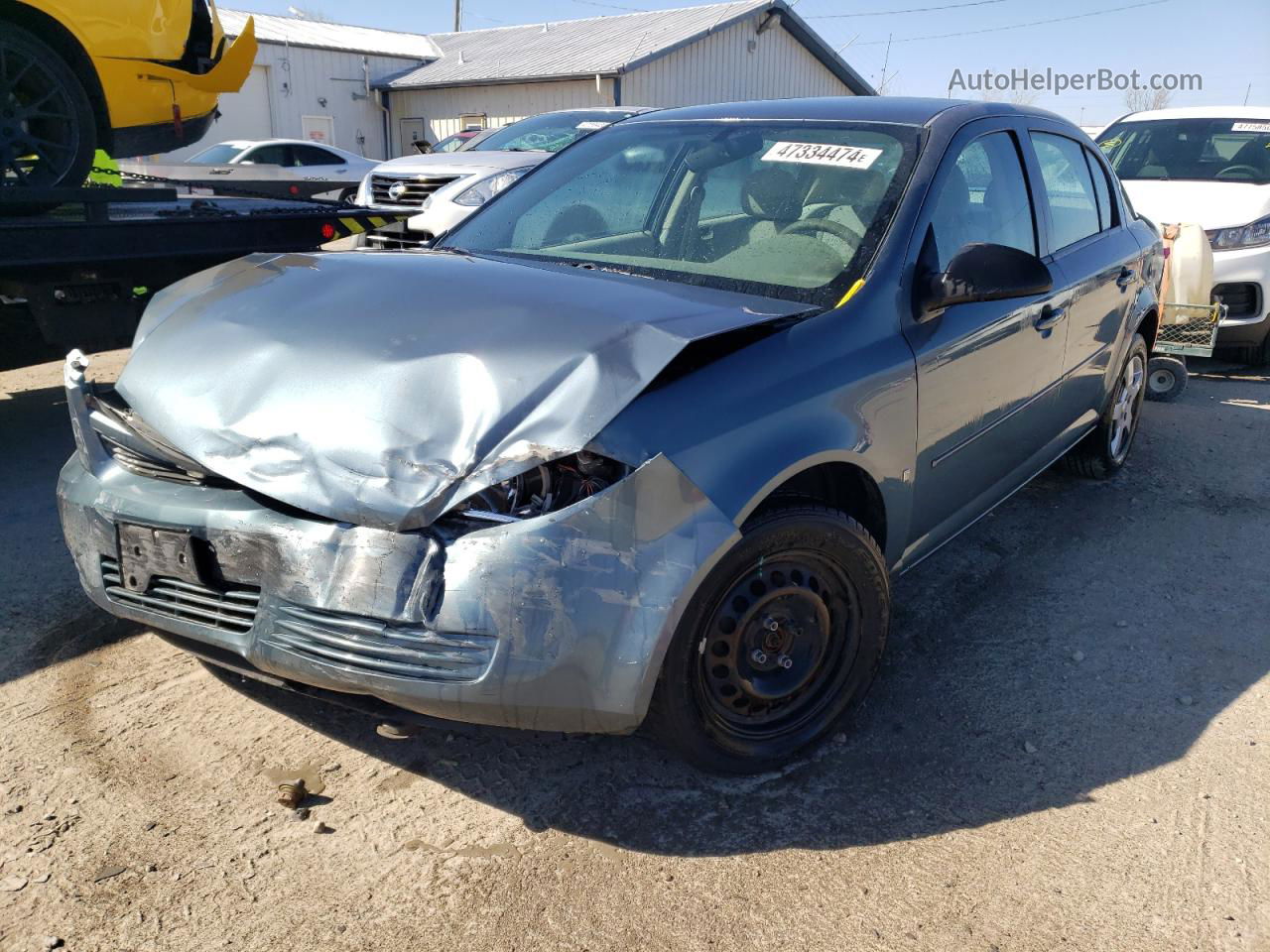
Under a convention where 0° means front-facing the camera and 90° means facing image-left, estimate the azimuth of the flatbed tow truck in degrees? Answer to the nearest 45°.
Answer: approximately 90°

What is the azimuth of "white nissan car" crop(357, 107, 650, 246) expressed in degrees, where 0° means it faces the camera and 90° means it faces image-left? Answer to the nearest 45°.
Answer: approximately 45°

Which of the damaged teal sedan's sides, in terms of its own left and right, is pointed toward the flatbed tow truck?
right

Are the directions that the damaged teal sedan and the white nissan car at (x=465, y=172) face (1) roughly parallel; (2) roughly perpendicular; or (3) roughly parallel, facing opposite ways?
roughly parallel

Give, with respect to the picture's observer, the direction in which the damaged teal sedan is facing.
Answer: facing the viewer and to the left of the viewer

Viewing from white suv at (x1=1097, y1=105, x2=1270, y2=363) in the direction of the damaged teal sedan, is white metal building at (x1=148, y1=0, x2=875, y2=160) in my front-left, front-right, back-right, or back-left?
back-right

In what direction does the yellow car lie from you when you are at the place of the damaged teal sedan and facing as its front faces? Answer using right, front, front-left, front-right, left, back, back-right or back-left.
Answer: right

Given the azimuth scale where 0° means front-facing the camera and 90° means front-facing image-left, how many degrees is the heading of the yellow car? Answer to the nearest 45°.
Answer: approximately 90°

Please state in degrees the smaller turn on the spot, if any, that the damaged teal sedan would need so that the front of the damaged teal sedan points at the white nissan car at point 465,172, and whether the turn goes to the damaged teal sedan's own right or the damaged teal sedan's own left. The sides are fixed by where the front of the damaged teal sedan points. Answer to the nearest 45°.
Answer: approximately 135° to the damaged teal sedan's own right

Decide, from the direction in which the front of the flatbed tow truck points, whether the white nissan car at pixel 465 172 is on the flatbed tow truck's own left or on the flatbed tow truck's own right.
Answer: on the flatbed tow truck's own right

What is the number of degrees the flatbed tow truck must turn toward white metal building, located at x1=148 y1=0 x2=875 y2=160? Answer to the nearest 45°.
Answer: approximately 90° to its right

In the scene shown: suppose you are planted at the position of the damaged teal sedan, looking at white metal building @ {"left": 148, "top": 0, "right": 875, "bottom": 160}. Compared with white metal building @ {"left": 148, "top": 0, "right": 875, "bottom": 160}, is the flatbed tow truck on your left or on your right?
left

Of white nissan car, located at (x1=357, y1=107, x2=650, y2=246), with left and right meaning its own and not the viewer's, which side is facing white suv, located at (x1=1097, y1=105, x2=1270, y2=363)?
left
